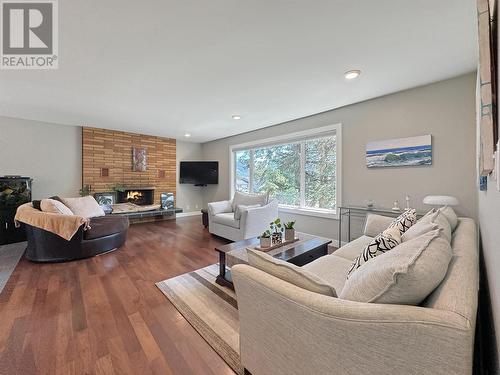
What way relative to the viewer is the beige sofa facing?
to the viewer's left

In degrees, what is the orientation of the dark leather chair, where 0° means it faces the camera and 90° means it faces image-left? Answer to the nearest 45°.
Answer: approximately 225°

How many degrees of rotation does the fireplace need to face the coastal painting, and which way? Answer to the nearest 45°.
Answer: approximately 45° to its left

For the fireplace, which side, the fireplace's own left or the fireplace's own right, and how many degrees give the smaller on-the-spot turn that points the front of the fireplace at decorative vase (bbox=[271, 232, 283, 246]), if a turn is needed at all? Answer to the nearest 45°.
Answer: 0° — it already faces it

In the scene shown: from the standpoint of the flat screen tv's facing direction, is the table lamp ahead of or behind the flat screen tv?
ahead

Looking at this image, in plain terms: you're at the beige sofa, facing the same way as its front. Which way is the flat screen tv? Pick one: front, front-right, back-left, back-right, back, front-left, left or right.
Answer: front-right

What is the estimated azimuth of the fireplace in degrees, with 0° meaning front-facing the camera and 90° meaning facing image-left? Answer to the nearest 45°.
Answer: approximately 0°

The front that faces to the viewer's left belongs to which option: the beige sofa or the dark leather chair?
the beige sofa

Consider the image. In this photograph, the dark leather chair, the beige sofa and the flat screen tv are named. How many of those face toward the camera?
1

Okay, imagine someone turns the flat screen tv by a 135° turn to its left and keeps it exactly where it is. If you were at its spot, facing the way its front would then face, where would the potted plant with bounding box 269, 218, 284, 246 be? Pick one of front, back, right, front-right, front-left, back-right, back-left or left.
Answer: back-right

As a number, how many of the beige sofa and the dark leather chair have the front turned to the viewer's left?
1
